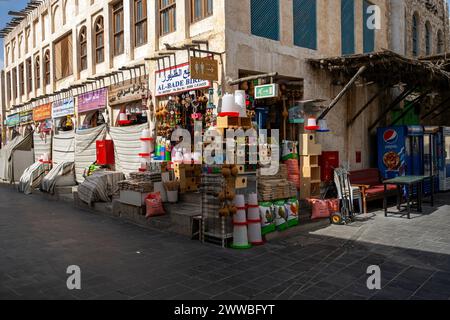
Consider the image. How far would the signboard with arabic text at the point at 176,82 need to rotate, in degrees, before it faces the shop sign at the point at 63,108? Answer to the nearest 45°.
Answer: approximately 90° to its right

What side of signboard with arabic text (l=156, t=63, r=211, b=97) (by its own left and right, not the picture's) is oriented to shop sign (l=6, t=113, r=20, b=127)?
right

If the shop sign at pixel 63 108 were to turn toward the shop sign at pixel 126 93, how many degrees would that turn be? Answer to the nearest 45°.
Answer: approximately 45° to its left

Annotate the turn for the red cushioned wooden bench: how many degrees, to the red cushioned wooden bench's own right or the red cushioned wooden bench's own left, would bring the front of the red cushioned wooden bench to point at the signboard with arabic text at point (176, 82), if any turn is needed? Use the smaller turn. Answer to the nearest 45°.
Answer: approximately 90° to the red cushioned wooden bench's own right

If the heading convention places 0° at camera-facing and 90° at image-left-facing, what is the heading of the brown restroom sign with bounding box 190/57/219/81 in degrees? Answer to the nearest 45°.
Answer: approximately 0°
